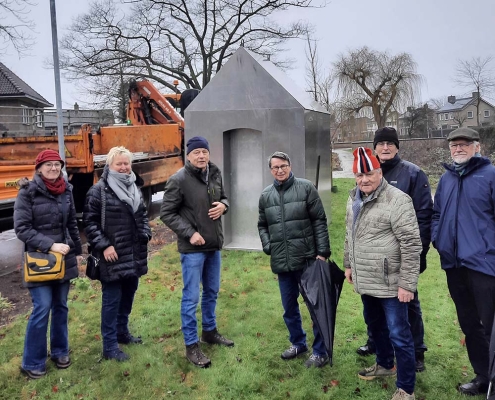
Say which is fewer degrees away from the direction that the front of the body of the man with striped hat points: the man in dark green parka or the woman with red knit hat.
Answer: the woman with red knit hat

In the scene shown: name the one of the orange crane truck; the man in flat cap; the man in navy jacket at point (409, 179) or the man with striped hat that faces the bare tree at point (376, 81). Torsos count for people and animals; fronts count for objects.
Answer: the orange crane truck

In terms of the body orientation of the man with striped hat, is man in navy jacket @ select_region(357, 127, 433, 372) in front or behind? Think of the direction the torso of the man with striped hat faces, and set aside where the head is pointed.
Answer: behind

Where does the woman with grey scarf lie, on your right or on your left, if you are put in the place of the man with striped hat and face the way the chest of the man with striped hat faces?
on your right

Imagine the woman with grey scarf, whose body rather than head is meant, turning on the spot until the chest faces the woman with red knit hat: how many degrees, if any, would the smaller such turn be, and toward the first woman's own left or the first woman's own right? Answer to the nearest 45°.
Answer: approximately 135° to the first woman's own right

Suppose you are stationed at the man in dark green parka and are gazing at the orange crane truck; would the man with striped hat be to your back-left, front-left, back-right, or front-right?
back-right

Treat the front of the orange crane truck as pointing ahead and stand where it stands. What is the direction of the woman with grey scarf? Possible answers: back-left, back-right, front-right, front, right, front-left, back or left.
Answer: back-right

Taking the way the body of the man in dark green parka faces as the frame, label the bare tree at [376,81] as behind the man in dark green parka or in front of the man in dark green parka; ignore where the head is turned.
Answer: behind

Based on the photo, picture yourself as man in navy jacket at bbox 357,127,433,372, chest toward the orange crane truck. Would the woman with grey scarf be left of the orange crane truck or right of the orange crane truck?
left

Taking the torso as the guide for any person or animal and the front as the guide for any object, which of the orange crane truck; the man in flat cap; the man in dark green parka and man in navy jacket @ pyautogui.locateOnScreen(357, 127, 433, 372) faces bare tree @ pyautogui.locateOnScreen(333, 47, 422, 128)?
the orange crane truck

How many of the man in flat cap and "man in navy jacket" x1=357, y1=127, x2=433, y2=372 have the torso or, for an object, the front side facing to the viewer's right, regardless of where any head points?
0
